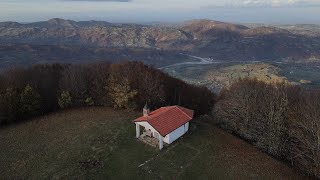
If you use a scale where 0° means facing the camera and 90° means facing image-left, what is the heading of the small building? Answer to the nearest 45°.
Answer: approximately 45°
